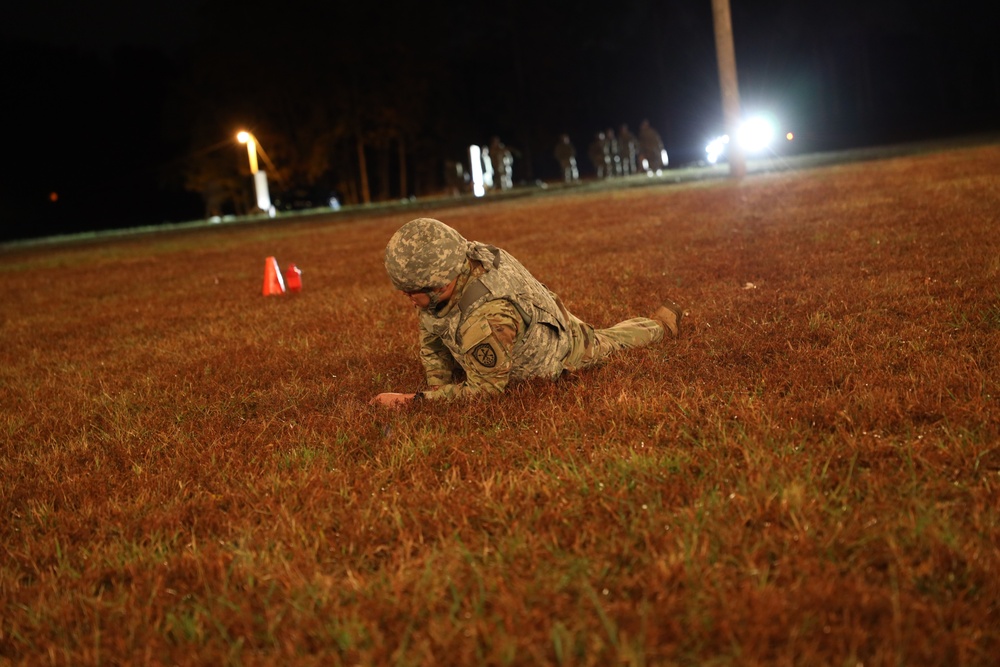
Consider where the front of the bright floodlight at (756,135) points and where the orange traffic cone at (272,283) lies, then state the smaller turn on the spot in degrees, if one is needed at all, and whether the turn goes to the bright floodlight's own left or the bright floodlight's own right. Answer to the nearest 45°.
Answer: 0° — it already faces it

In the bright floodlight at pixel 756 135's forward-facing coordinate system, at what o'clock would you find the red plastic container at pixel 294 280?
The red plastic container is roughly at 12 o'clock from the bright floodlight.

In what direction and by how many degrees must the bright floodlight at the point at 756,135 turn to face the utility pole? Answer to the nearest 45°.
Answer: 0° — it already faces it

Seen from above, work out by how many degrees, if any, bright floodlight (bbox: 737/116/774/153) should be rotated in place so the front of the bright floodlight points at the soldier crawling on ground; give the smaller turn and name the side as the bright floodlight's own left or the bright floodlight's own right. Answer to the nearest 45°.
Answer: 0° — it already faces them

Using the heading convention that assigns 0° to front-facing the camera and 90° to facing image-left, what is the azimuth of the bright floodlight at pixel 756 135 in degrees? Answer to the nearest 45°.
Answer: approximately 0°

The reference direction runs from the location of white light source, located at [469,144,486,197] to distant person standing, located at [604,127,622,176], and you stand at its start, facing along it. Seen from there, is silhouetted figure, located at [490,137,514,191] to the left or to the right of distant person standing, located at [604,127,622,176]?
left

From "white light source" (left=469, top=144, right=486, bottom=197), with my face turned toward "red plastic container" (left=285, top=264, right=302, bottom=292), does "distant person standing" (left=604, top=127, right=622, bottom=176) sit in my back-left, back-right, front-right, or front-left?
back-left

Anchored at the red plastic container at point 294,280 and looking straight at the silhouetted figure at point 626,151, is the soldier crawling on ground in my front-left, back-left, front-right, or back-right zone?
back-right
